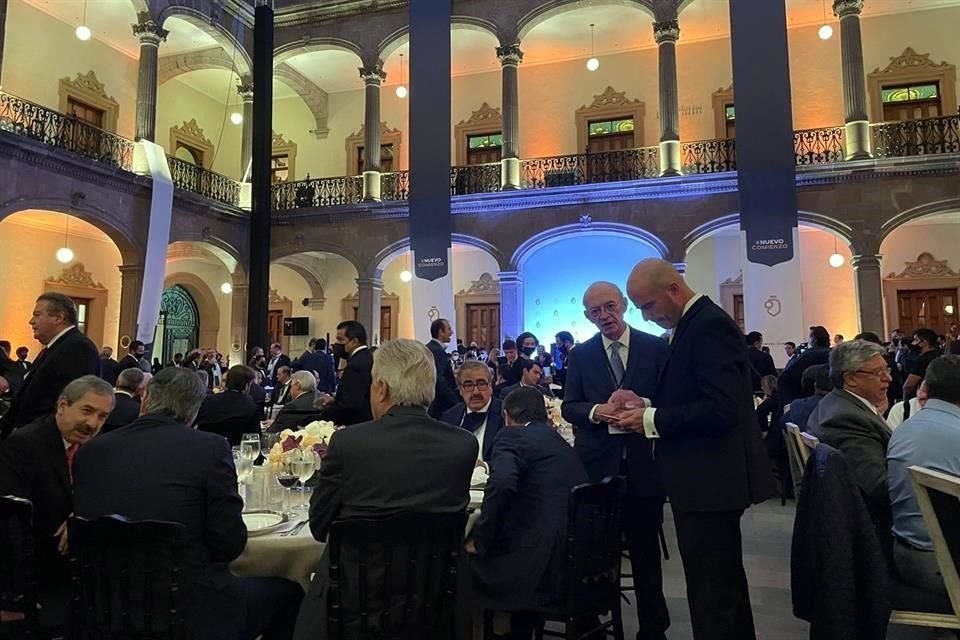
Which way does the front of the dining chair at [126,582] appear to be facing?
away from the camera

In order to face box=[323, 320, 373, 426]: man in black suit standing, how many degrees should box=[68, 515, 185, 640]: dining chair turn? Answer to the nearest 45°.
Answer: approximately 45° to its right

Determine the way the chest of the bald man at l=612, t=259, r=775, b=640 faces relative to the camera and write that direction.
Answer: to the viewer's left

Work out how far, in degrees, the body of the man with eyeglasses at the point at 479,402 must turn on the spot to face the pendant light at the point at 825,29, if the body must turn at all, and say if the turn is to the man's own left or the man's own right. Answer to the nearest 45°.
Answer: approximately 135° to the man's own left

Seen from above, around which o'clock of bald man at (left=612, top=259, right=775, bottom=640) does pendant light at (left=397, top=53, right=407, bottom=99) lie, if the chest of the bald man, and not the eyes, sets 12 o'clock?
The pendant light is roughly at 2 o'clock from the bald man.

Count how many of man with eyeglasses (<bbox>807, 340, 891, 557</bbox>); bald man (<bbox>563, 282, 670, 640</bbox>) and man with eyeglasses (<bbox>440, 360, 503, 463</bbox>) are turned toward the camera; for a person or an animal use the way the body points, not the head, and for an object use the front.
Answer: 2

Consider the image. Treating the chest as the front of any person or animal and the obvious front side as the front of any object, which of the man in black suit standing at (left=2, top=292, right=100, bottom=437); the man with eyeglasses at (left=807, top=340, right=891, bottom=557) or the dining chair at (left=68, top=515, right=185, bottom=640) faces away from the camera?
the dining chair
